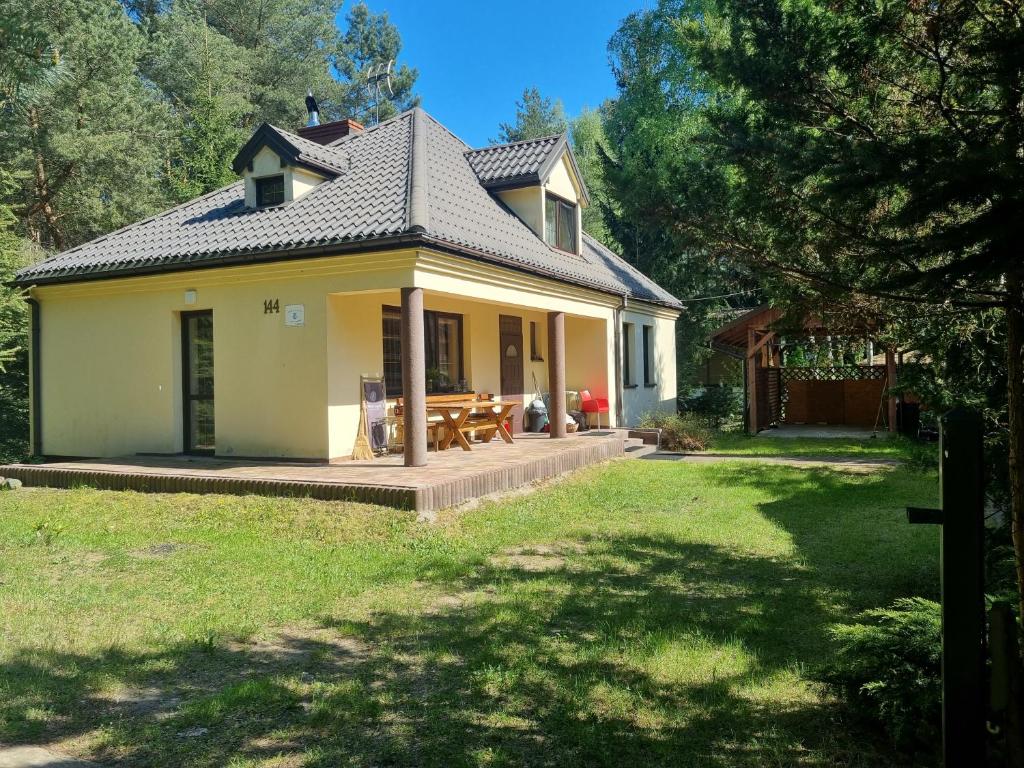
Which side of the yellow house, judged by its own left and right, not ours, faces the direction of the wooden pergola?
left

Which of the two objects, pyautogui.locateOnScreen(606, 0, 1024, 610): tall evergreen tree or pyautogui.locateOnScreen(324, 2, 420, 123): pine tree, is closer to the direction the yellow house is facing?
the tall evergreen tree

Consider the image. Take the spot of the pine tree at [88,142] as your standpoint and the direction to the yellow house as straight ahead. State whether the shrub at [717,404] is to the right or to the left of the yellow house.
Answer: left

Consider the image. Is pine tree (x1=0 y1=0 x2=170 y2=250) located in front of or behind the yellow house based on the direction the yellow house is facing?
behind

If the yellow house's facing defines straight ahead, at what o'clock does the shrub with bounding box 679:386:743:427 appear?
The shrub is roughly at 9 o'clock from the yellow house.

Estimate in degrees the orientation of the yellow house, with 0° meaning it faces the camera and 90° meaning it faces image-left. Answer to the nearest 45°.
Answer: approximately 315°

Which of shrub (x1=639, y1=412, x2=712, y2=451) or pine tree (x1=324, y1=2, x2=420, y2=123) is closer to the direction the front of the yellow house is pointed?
the shrub
